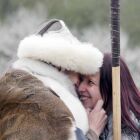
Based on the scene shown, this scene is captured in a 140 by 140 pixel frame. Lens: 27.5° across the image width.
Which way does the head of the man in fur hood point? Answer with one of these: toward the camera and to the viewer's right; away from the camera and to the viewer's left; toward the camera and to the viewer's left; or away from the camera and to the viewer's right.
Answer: away from the camera and to the viewer's right

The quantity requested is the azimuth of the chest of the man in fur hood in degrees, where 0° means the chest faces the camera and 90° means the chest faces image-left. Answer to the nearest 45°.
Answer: approximately 225°

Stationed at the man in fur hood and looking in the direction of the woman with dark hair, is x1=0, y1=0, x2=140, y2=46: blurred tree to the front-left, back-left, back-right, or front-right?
front-left

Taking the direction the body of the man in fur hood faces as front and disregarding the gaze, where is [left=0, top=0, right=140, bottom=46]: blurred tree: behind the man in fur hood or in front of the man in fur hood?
in front
